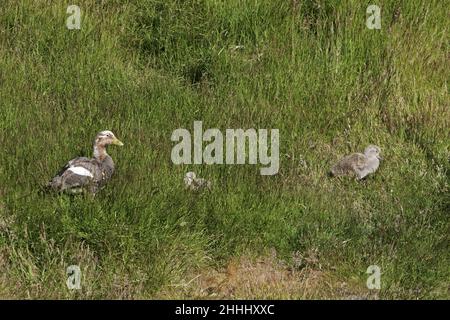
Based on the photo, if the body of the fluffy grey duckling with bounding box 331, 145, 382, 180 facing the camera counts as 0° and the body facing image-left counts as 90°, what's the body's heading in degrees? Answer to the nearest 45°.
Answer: approximately 270°

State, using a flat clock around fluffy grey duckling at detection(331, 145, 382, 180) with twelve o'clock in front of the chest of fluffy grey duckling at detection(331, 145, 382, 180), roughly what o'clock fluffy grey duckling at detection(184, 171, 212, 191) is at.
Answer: fluffy grey duckling at detection(184, 171, 212, 191) is roughly at 5 o'clock from fluffy grey duckling at detection(331, 145, 382, 180).
